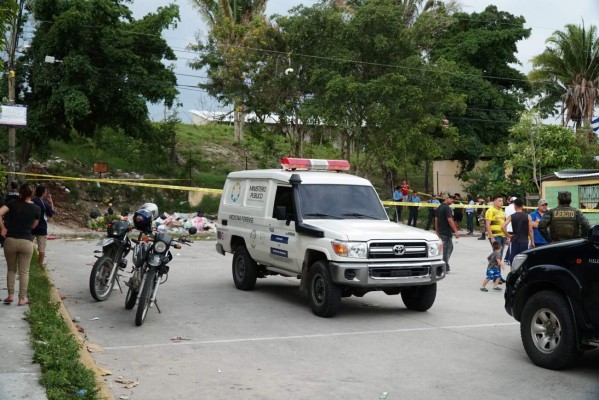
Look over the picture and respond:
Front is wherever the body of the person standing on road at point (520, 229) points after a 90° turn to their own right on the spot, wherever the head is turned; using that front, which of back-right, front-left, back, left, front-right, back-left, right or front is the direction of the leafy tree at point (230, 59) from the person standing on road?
back-left

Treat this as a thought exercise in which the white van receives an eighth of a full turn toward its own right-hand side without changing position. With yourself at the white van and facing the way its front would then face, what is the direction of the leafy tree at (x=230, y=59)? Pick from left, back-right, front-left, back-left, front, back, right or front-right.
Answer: back

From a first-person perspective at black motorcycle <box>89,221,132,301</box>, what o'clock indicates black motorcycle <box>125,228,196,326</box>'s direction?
black motorcycle <box>125,228,196,326</box> is roughly at 10 o'clock from black motorcycle <box>89,221,132,301</box>.

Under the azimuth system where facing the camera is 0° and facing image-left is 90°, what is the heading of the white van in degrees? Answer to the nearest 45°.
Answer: approximately 315°

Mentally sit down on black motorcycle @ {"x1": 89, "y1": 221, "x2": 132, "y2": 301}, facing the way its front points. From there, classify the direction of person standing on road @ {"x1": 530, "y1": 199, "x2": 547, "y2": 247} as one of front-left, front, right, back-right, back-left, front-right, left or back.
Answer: back-left

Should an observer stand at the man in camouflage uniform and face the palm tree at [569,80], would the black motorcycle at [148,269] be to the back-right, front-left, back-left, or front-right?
back-left
